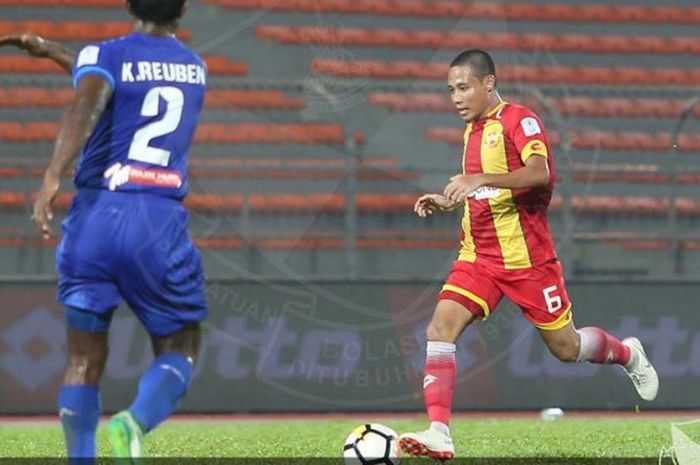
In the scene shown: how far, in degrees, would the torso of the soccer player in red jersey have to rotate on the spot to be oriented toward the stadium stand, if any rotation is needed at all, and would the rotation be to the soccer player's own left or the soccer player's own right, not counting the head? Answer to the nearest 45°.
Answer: approximately 135° to the soccer player's own right

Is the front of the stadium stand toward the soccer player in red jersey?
yes

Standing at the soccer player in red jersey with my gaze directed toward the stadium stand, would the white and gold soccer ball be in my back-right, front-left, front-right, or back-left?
back-left

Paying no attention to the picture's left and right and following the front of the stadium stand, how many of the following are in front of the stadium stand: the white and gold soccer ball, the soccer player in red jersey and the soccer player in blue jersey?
3

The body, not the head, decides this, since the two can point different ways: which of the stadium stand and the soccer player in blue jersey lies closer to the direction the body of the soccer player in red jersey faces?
the soccer player in blue jersey

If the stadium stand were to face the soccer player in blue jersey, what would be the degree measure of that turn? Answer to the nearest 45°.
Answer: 0° — it already faces them

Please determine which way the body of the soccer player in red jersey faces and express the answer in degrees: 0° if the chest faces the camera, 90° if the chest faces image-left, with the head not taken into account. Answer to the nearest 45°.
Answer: approximately 45°
